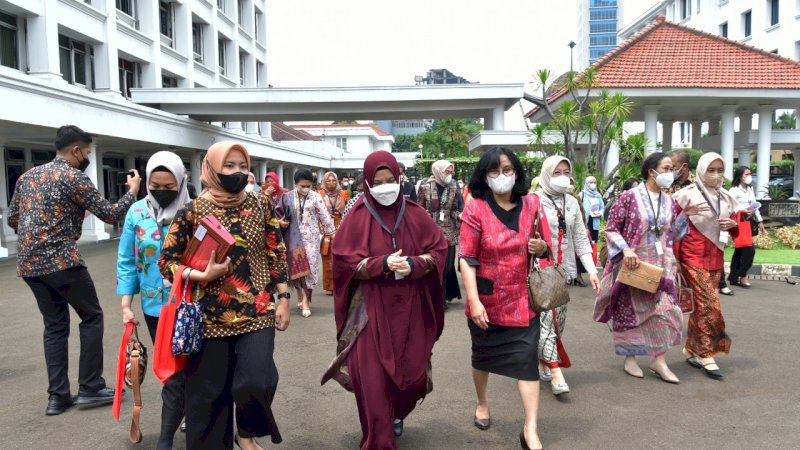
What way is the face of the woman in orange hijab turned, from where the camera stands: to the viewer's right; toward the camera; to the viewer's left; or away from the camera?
toward the camera

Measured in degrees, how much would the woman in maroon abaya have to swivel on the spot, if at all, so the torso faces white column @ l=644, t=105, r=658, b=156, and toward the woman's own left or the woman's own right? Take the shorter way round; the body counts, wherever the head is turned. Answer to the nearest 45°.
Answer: approximately 135° to the woman's own left

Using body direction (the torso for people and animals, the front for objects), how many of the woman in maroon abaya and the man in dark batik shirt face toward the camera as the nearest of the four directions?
1

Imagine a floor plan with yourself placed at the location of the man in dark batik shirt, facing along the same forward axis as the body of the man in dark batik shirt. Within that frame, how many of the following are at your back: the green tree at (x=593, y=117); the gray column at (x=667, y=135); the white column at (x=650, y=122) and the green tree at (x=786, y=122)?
0

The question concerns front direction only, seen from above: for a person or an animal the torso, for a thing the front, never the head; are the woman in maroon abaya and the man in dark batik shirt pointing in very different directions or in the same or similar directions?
very different directions

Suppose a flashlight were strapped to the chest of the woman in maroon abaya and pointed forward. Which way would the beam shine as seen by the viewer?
toward the camera

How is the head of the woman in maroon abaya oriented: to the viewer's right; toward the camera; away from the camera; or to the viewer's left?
toward the camera

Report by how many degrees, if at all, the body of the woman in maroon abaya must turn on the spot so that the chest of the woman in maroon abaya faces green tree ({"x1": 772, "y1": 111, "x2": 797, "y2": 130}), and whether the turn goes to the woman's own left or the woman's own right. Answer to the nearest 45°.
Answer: approximately 135° to the woman's own left

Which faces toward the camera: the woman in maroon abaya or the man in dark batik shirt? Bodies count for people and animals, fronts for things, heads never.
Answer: the woman in maroon abaya

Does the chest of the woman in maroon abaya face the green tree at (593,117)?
no

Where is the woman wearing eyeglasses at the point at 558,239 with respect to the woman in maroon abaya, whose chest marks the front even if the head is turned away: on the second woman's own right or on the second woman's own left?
on the second woman's own left

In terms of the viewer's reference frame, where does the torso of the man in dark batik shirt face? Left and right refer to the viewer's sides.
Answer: facing away from the viewer and to the right of the viewer
